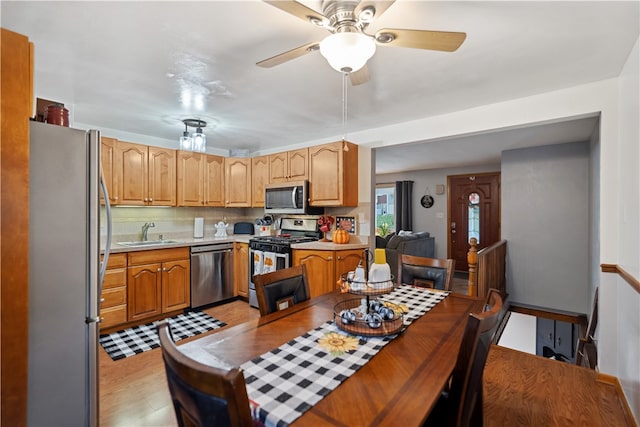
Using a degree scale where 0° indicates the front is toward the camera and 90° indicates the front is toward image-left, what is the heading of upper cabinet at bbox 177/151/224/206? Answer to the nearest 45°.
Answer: approximately 315°

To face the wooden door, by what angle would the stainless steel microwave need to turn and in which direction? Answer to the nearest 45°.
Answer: approximately 180°

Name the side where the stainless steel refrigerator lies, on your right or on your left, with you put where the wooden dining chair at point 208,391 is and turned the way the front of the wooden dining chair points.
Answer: on your left

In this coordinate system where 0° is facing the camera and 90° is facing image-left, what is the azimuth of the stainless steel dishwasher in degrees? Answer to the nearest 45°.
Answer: approximately 315°

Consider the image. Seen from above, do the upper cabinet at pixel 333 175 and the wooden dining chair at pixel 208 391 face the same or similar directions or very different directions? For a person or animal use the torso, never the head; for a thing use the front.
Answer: very different directions

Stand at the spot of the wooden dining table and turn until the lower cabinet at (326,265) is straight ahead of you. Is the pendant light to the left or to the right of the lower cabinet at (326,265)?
left

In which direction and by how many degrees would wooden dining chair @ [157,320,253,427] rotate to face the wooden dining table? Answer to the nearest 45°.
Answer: approximately 45° to its right
